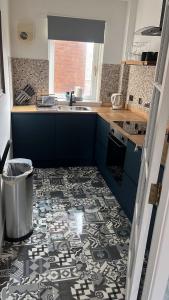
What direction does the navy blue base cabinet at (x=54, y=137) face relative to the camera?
toward the camera

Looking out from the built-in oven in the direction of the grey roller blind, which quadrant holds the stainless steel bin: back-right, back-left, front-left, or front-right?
back-left

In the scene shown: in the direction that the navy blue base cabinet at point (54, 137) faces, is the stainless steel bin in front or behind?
in front

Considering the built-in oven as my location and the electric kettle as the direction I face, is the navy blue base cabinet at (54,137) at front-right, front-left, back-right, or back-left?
front-left

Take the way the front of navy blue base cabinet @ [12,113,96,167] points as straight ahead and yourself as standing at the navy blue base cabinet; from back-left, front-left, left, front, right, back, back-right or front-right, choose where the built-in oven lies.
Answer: front-left

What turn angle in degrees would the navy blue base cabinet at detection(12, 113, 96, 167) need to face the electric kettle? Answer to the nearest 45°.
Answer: approximately 90° to its left

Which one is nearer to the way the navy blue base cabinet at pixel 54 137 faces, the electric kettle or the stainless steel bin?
the stainless steel bin

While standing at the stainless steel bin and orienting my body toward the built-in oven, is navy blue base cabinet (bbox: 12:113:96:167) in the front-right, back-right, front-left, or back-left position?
front-left

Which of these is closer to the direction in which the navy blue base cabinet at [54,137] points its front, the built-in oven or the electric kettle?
the built-in oven
